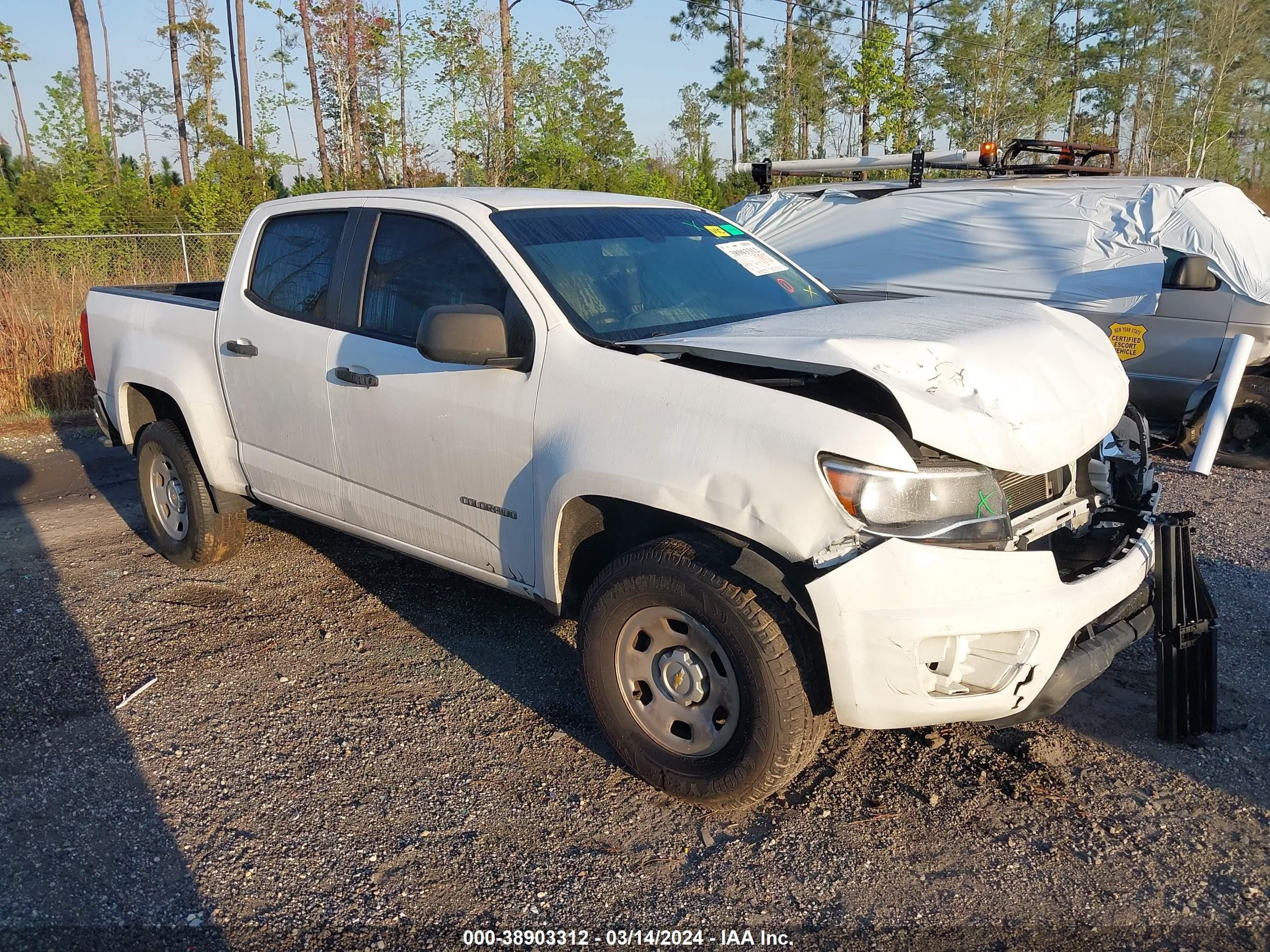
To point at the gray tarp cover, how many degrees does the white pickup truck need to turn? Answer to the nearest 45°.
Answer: approximately 90° to its left

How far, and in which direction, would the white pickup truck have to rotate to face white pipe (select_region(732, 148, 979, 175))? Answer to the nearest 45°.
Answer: approximately 135° to its left

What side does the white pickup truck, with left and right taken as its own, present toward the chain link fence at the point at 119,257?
back

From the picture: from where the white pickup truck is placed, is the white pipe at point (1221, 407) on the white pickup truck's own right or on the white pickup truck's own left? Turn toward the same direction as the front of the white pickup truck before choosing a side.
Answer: on the white pickup truck's own left

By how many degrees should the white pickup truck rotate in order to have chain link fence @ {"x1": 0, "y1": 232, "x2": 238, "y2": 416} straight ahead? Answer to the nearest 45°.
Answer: approximately 180°

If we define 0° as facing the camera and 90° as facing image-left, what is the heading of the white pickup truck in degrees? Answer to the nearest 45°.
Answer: approximately 315°

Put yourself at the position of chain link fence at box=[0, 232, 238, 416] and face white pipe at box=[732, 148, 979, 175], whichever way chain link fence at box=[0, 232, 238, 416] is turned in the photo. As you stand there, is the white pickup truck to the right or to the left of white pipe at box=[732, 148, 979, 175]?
right
